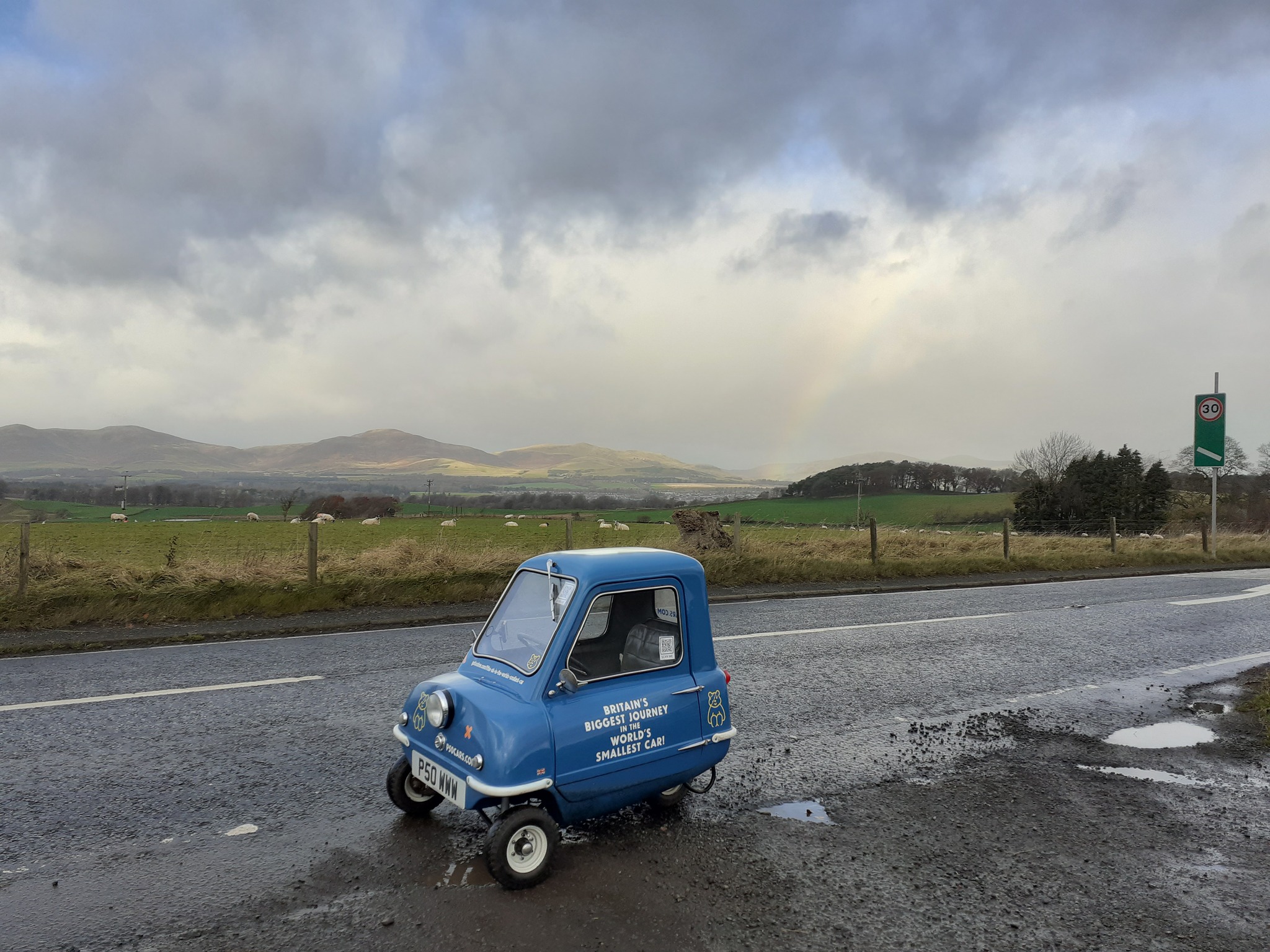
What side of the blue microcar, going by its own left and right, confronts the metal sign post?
back

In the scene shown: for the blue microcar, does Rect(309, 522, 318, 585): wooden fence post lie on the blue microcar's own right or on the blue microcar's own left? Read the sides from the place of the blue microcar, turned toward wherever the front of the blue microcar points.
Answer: on the blue microcar's own right

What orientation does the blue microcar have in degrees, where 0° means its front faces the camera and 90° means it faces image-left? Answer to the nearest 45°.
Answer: approximately 45°
